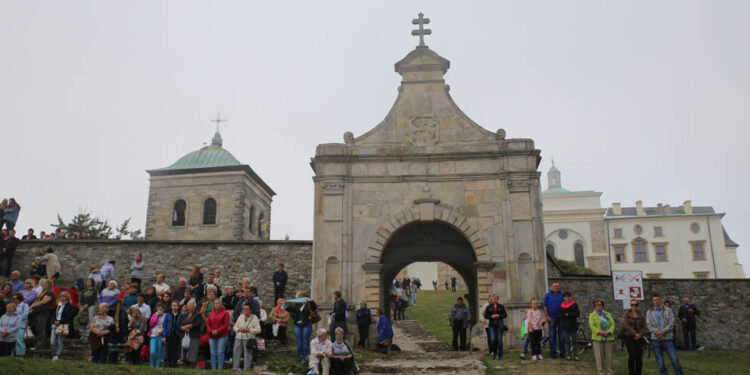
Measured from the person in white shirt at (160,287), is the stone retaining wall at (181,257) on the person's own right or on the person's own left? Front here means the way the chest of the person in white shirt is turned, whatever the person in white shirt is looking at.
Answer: on the person's own left

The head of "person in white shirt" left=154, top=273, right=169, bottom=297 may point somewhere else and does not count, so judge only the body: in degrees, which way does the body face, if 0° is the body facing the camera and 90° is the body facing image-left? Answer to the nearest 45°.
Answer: approximately 315°

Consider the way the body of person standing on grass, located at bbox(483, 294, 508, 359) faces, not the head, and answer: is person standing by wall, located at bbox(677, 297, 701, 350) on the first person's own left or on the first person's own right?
on the first person's own left

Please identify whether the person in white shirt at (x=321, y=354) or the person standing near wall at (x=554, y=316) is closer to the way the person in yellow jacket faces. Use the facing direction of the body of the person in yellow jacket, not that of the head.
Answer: the person in white shirt

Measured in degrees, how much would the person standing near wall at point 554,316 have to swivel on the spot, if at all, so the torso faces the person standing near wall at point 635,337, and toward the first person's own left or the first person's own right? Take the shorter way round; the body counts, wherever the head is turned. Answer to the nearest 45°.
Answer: approximately 45° to the first person's own left

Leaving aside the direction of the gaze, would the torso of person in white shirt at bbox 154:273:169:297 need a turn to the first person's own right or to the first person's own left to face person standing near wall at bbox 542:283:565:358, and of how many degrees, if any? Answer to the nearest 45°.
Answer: approximately 45° to the first person's own left

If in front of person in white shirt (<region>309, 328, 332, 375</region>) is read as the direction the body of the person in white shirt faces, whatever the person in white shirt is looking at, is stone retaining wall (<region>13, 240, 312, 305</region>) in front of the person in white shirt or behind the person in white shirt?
behind

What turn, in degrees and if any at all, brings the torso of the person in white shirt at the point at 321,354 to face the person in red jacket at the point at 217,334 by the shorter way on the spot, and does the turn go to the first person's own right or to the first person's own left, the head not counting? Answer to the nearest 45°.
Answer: approximately 90° to the first person's own right

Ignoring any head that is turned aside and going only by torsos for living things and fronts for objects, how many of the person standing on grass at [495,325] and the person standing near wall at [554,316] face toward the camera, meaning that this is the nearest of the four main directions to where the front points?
2

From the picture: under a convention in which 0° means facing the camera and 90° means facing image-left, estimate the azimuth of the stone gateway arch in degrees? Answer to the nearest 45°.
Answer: approximately 0°

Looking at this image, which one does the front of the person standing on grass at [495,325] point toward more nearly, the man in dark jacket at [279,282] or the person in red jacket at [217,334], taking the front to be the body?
the person in red jacket
